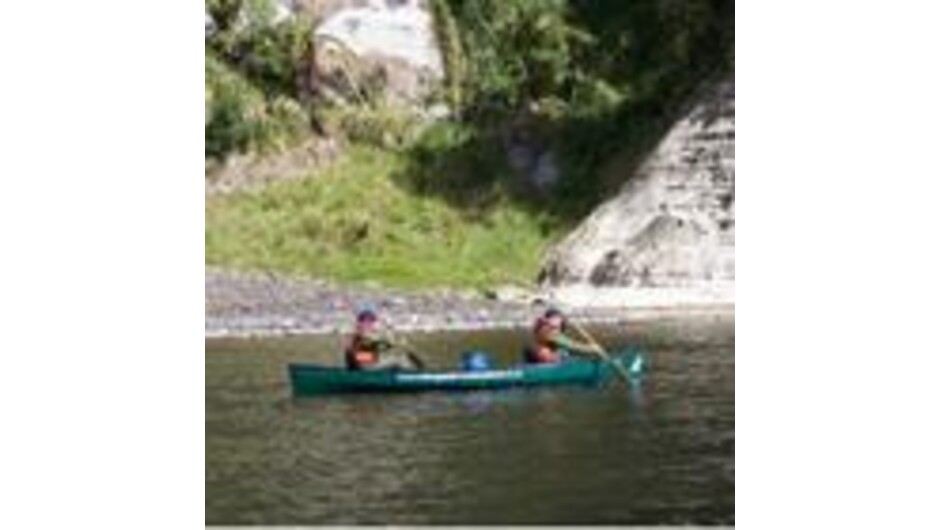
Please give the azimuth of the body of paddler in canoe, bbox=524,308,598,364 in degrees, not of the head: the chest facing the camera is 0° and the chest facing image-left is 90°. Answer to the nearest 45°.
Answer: approximately 270°

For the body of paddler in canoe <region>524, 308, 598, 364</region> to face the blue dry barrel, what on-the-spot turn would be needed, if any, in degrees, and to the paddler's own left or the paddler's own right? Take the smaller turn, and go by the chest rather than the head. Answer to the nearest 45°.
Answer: approximately 135° to the paddler's own right

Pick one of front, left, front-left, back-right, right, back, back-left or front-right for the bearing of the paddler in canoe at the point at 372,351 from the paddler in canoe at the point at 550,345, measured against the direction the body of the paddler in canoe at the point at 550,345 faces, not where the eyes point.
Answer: back
